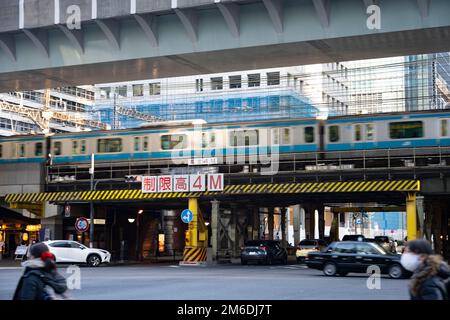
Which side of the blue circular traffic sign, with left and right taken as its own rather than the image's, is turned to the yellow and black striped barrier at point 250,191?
left

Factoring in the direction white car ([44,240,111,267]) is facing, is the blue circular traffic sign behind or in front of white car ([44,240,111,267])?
in front

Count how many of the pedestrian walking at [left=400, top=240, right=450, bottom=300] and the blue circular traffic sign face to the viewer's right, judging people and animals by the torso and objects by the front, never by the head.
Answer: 0

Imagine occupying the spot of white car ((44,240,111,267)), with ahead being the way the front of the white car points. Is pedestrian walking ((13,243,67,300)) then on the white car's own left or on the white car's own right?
on the white car's own right

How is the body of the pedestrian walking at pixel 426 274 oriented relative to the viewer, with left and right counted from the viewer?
facing to the left of the viewer

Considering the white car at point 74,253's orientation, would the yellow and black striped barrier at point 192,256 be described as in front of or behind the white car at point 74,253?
in front

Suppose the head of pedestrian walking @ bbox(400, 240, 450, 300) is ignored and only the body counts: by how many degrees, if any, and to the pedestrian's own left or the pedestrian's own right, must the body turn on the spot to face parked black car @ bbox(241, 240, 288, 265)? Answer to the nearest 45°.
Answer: approximately 90° to the pedestrian's own right
